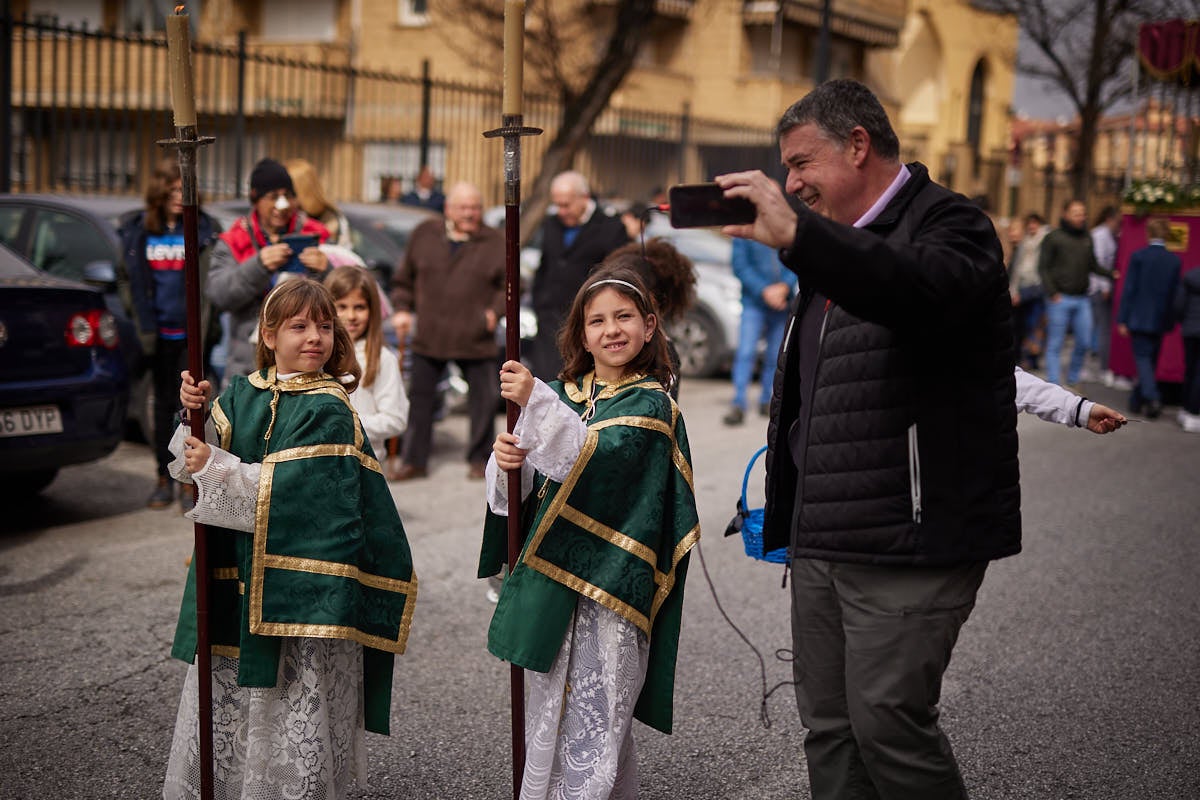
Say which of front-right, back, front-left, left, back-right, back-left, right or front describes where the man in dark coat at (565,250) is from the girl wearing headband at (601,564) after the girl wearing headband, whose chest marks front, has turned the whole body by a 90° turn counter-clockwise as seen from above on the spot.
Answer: back-left

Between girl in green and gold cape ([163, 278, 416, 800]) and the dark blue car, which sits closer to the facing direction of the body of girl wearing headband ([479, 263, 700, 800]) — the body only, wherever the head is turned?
the girl in green and gold cape

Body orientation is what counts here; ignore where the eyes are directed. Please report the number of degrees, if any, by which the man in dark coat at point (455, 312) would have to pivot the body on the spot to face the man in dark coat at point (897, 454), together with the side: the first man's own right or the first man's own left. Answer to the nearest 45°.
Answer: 0° — they already face them

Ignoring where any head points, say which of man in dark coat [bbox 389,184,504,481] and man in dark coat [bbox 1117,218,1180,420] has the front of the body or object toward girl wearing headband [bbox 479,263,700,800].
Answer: man in dark coat [bbox 389,184,504,481]

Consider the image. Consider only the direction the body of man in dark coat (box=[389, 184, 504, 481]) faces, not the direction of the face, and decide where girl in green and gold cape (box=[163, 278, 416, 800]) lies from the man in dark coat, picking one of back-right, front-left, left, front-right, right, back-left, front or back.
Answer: front

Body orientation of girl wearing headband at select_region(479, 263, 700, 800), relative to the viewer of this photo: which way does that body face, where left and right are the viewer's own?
facing the viewer and to the left of the viewer

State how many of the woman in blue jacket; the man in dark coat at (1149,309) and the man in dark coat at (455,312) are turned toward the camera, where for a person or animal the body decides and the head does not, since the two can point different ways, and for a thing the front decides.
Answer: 2

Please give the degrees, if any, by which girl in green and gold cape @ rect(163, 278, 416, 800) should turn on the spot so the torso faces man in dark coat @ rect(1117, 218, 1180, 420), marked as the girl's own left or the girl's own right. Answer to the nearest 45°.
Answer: approximately 180°

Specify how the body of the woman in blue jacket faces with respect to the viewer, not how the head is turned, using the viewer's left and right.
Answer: facing the viewer

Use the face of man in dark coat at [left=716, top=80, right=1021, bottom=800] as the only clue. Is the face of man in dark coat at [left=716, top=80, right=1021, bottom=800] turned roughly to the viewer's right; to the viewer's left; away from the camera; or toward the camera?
to the viewer's left

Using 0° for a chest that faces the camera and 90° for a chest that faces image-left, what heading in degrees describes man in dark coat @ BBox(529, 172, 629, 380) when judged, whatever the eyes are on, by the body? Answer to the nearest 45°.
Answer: approximately 45°

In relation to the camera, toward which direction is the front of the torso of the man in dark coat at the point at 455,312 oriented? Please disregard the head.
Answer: toward the camera
